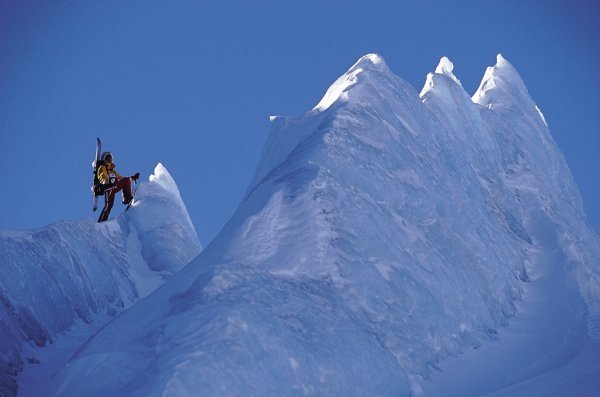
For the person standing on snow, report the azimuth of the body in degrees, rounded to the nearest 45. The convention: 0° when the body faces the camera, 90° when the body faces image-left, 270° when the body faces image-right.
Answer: approximately 315°
